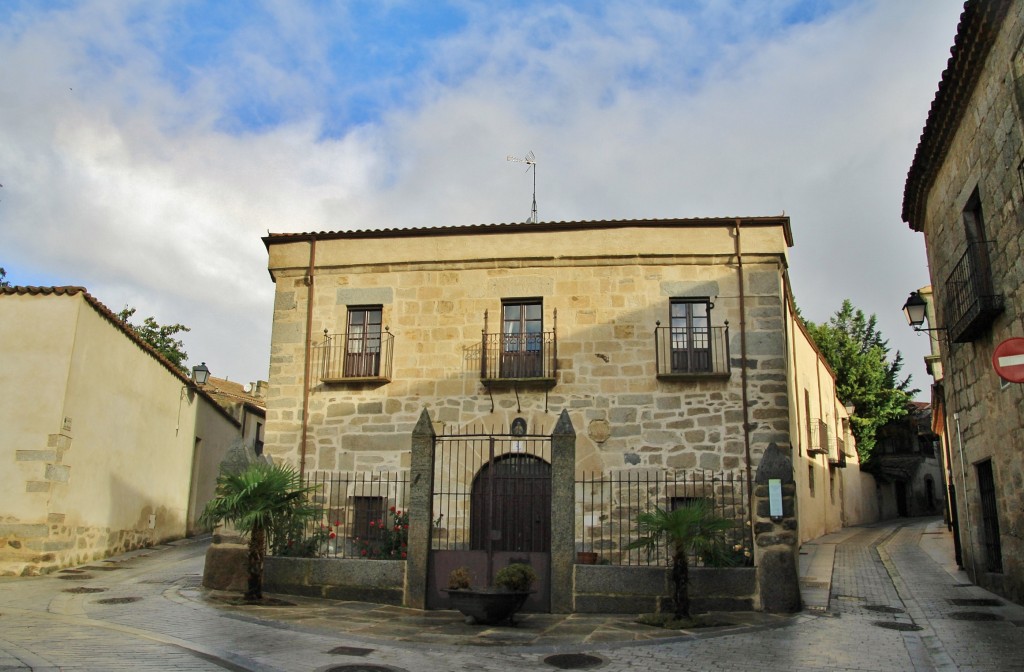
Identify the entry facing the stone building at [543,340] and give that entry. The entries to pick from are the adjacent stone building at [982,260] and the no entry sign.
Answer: the adjacent stone building

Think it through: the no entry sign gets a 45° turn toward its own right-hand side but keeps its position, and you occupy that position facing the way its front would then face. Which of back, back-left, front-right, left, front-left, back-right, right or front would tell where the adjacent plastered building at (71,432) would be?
front-right

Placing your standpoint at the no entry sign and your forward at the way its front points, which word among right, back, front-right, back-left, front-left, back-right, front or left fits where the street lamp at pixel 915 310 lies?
back

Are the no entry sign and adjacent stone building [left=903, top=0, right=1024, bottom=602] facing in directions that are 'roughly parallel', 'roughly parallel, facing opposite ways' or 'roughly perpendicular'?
roughly perpendicular

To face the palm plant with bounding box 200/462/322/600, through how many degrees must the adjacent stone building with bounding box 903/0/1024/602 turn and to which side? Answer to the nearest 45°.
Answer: approximately 45° to its left

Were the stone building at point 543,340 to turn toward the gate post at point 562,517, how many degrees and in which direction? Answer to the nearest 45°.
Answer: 0° — it already faces it

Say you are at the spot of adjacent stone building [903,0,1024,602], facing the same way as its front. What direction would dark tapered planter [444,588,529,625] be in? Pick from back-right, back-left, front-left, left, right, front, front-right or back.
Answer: front-left

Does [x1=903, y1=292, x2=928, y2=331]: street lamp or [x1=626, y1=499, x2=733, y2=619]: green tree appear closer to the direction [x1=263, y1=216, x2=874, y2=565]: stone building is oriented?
the green tree

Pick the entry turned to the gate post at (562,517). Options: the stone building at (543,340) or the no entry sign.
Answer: the stone building

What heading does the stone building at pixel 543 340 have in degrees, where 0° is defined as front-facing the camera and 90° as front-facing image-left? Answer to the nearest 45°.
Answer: approximately 0°

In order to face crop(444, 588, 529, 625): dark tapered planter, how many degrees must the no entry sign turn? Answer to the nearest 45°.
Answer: approximately 90° to its right

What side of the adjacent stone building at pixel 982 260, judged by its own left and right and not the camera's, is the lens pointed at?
left

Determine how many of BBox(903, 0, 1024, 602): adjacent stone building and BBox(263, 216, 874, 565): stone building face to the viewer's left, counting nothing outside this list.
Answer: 1

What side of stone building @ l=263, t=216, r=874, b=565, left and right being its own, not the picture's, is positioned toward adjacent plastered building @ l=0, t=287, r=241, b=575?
right
